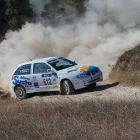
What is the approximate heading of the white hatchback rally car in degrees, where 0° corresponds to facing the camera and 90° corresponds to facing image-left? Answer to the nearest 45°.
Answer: approximately 315°
